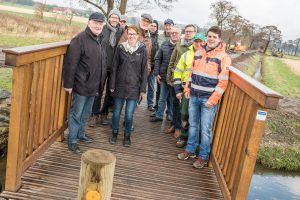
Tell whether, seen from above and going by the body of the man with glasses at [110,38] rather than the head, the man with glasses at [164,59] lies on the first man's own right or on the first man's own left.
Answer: on the first man's own left

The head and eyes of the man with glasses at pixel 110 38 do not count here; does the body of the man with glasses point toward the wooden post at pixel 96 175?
yes

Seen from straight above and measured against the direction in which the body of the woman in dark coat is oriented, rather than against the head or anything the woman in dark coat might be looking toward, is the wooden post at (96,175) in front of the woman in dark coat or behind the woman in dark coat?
in front

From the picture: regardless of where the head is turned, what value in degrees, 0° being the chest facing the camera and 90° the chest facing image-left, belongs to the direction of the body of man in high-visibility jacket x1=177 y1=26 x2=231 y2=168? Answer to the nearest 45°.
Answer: approximately 45°

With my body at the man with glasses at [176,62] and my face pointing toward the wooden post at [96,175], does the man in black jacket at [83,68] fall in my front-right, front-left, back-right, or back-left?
front-right

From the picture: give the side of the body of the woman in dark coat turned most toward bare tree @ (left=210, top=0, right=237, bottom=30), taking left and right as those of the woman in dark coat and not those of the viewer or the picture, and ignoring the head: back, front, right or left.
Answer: back

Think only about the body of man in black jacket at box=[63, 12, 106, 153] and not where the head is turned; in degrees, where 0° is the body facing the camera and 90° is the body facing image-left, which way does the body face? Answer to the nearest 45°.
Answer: approximately 315°

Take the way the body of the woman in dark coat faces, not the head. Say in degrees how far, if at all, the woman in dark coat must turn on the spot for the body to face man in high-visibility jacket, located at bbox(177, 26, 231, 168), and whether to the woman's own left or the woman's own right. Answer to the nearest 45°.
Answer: approximately 45° to the woman's own left

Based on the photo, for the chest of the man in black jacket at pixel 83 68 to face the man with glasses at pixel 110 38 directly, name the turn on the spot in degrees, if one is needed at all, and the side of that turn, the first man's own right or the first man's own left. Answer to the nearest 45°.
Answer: approximately 135° to the first man's own left

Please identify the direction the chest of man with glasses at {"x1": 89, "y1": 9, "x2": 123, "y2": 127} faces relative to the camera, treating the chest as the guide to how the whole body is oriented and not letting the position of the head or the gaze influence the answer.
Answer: toward the camera

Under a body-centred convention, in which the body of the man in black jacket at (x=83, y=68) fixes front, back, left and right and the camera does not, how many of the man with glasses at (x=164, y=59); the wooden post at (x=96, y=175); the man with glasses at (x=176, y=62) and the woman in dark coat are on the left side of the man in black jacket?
3

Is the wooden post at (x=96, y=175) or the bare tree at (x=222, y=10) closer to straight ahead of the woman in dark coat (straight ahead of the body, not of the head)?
the wooden post

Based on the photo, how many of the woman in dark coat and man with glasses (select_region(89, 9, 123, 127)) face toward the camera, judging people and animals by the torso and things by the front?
2
